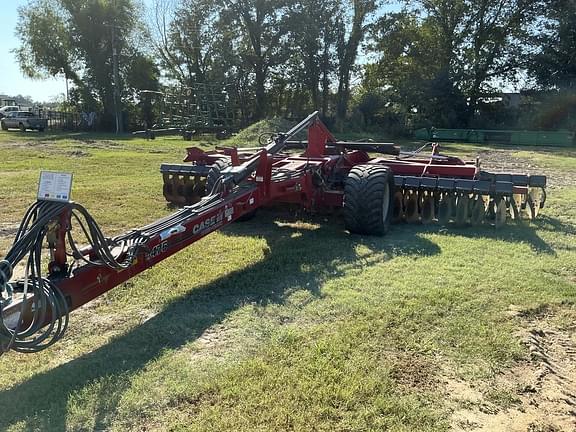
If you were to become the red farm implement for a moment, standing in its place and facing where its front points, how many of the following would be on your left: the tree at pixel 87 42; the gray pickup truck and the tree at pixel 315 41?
0

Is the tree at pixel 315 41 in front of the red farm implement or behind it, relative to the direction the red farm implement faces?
behind

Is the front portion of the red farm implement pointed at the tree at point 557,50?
no

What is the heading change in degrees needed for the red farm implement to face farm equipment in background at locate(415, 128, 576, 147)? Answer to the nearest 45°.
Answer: approximately 180°

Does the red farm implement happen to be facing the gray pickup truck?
no

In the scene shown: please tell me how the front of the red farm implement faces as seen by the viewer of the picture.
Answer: facing the viewer and to the left of the viewer

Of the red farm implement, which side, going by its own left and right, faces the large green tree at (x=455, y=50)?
back

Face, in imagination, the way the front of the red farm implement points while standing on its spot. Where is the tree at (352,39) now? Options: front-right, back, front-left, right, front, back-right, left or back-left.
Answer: back-right

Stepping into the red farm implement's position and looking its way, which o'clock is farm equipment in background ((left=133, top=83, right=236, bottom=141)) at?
The farm equipment in background is roughly at 4 o'clock from the red farm implement.
